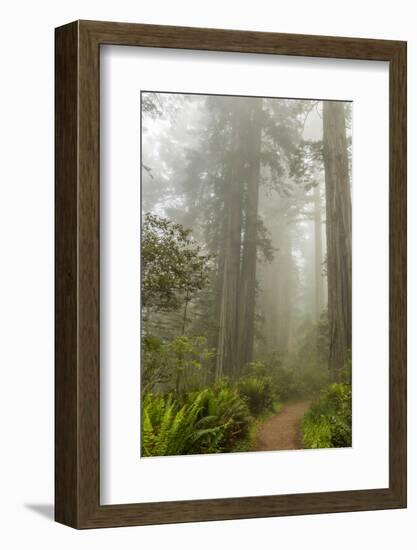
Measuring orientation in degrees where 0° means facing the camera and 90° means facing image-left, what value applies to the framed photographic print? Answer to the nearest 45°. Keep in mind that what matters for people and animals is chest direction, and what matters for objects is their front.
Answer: approximately 315°
